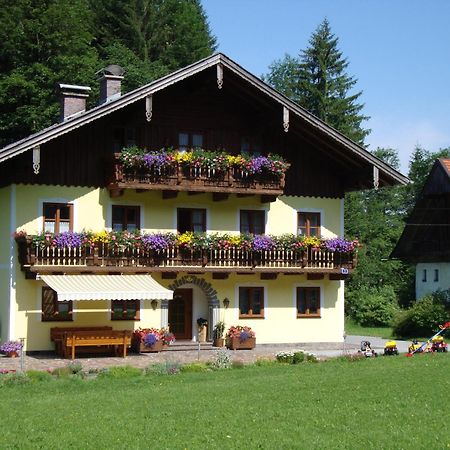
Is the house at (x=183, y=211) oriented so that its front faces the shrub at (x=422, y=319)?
no

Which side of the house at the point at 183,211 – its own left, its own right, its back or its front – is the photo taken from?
front

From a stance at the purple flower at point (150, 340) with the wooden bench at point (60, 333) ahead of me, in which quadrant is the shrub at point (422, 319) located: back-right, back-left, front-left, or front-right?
back-right

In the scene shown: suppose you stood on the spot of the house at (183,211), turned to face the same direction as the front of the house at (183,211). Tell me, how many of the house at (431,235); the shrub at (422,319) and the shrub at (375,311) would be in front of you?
0
